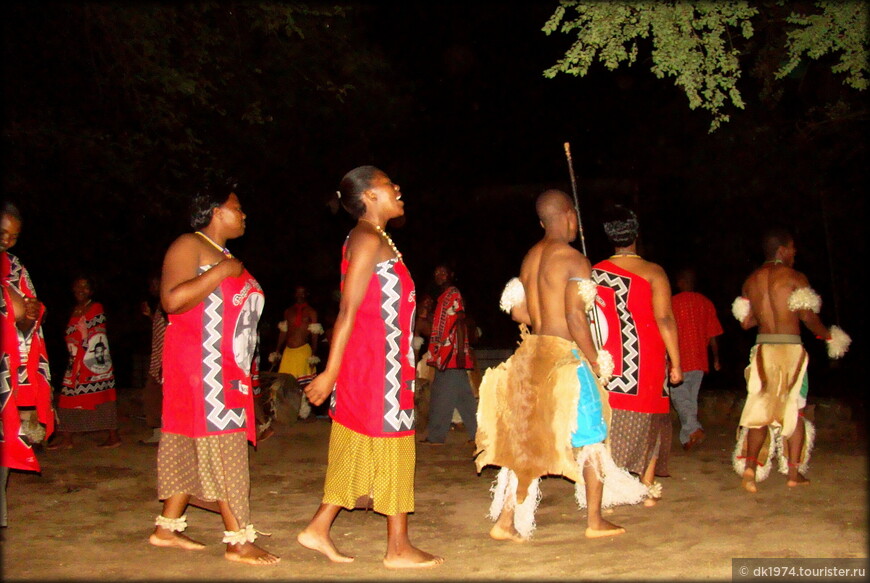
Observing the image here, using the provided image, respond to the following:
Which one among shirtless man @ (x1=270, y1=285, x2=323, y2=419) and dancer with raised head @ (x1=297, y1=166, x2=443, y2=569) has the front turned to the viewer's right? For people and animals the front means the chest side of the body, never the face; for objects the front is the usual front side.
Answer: the dancer with raised head

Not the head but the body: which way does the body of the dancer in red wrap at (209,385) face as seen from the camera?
to the viewer's right

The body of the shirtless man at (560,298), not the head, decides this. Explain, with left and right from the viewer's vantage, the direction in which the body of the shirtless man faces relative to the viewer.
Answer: facing away from the viewer and to the right of the viewer

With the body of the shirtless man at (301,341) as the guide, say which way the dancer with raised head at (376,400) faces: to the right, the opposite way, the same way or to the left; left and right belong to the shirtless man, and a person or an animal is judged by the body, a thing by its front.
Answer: to the left

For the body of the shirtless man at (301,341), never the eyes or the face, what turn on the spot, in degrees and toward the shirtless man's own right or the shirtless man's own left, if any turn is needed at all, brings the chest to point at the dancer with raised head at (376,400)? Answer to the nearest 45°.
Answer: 0° — they already face them

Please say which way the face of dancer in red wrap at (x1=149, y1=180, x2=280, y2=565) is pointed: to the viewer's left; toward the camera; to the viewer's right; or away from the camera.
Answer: to the viewer's right

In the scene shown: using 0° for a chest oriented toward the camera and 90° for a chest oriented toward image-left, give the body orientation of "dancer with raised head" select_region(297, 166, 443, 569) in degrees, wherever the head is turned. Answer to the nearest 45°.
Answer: approximately 270°

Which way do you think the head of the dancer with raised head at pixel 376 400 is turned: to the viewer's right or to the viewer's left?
to the viewer's right

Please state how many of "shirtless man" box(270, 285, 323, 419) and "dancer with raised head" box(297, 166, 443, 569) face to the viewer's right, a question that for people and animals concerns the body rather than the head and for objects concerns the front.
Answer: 1

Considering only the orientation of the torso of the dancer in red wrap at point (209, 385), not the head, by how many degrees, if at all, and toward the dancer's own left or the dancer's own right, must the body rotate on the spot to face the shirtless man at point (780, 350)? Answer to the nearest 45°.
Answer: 0° — they already face them

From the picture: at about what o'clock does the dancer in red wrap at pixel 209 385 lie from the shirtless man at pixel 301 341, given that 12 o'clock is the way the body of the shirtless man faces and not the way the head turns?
The dancer in red wrap is roughly at 12 o'clock from the shirtless man.

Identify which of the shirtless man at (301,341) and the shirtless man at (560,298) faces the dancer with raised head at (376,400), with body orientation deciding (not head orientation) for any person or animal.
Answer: the shirtless man at (301,341)
